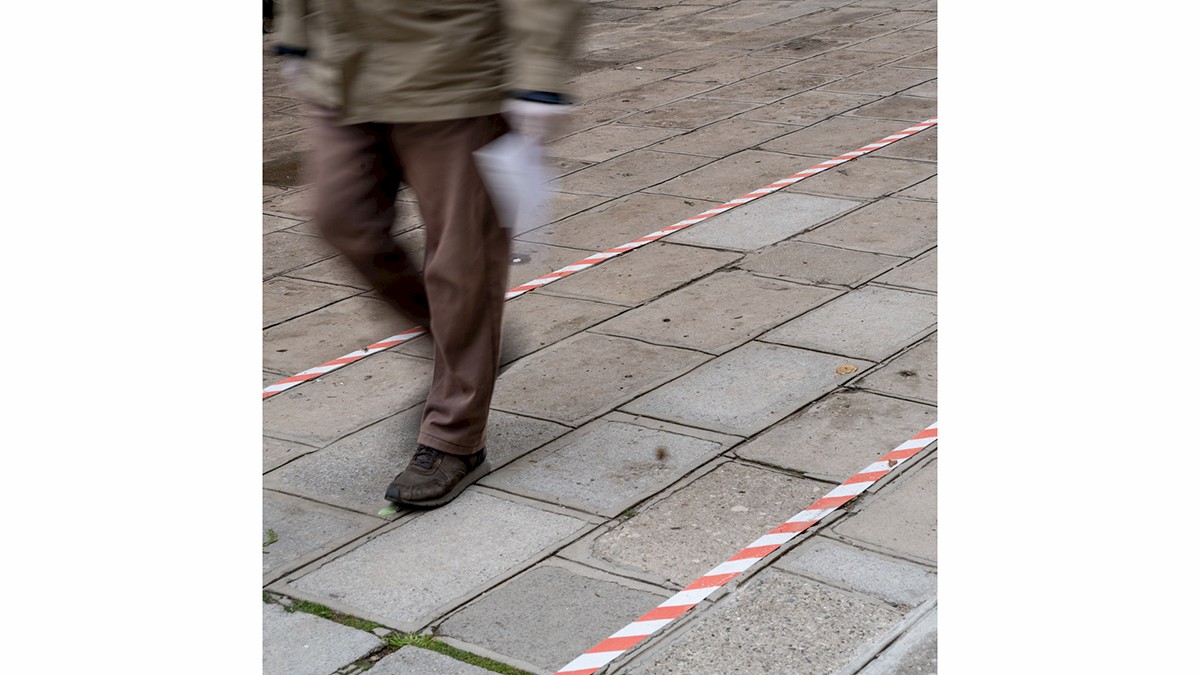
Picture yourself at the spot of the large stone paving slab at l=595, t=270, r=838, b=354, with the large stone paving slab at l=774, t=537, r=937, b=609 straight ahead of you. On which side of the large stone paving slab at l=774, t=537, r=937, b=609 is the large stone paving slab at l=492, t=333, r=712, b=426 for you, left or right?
right

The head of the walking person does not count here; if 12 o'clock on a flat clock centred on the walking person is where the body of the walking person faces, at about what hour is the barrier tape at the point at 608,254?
The barrier tape is roughly at 5 o'clock from the walking person.

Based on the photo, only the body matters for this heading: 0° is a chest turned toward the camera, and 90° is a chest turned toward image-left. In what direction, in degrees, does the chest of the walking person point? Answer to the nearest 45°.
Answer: approximately 45°

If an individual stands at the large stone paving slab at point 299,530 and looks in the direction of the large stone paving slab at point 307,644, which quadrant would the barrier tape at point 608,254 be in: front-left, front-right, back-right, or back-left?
back-left

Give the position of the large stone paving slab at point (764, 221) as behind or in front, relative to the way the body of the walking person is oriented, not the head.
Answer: behind

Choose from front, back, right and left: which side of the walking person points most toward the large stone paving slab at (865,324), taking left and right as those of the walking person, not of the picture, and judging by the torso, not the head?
back
